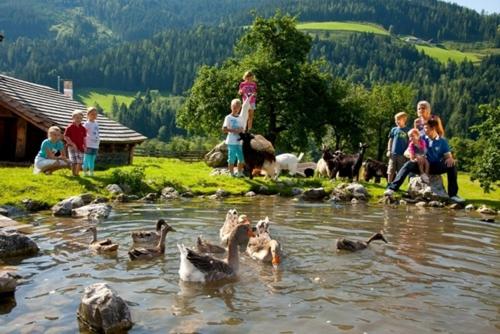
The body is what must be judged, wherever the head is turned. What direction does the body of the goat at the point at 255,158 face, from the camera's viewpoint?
to the viewer's left

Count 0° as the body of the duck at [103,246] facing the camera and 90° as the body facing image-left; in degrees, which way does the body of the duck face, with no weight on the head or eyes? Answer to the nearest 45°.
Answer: approximately 90°

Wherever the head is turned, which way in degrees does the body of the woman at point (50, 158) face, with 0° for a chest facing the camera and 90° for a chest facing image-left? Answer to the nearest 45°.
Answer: approximately 0°

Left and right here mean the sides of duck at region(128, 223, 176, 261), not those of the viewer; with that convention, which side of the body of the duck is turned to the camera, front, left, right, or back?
right

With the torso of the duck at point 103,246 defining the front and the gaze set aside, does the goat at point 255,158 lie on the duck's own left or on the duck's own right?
on the duck's own right

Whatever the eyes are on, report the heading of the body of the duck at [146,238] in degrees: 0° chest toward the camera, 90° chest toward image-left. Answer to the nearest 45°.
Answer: approximately 270°

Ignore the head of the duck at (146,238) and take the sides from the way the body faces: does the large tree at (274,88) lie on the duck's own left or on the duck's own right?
on the duck's own left

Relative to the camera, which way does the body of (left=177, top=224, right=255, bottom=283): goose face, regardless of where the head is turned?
to the viewer's right

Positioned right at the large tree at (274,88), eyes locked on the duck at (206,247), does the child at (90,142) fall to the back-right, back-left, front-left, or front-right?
front-right

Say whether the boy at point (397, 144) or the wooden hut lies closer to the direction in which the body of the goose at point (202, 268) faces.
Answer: the boy

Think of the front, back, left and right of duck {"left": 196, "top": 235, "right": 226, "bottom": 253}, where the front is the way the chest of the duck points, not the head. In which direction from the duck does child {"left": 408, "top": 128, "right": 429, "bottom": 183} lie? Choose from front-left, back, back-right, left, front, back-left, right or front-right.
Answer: back-right

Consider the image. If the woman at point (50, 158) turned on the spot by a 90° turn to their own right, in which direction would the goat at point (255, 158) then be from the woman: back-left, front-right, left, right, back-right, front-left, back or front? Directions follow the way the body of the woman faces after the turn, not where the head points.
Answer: back
